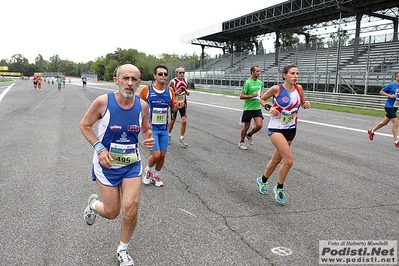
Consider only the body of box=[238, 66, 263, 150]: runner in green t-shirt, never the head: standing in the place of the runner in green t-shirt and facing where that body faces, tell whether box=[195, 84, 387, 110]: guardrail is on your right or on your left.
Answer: on your left

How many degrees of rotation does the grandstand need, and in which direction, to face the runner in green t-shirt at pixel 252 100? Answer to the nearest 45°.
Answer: approximately 45° to its left

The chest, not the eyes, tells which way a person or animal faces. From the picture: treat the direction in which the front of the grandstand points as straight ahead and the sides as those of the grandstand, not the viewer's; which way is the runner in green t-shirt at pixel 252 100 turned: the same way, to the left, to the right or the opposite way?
to the left

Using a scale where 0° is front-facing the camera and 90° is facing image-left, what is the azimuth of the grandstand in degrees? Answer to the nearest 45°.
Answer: approximately 45°

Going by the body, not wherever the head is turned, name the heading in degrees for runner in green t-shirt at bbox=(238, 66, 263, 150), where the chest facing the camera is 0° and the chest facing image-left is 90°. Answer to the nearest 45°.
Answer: approximately 315°
